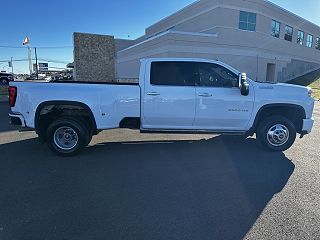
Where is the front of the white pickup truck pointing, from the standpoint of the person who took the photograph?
facing to the right of the viewer

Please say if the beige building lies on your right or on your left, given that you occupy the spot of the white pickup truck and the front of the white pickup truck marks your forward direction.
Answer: on your left
